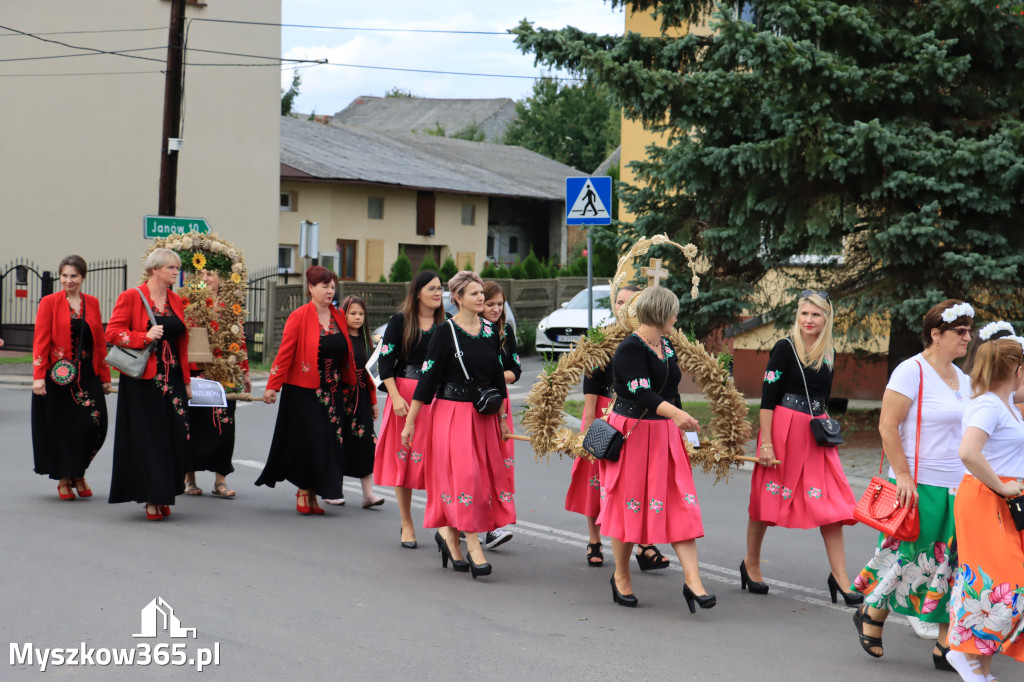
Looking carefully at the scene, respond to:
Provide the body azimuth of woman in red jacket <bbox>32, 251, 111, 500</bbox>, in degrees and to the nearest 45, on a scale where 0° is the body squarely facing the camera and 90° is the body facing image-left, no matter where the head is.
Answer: approximately 315°

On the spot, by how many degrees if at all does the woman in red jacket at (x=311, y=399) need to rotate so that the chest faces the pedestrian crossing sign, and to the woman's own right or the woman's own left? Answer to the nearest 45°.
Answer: approximately 90° to the woman's own left

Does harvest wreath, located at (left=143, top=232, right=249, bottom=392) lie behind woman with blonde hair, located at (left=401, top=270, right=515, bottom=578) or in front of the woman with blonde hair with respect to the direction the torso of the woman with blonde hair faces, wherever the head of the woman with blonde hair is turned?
behind

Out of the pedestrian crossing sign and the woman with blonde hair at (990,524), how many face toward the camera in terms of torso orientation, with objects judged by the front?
1

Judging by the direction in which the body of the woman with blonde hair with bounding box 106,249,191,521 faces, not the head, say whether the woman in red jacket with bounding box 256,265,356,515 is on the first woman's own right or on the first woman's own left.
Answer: on the first woman's own left

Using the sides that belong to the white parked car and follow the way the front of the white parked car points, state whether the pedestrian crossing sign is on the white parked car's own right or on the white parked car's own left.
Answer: on the white parked car's own left

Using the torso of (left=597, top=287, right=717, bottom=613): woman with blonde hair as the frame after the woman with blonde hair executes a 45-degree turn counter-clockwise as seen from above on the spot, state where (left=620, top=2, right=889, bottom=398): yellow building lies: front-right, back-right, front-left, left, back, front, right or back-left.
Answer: left

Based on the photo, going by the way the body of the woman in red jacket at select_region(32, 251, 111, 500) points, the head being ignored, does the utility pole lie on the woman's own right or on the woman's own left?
on the woman's own left
